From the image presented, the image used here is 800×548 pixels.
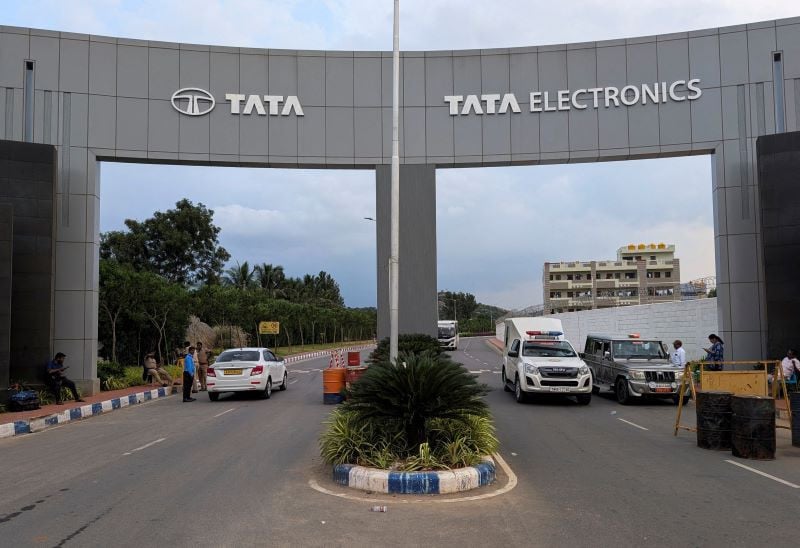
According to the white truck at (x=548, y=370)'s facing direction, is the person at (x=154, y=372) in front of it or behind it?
behind

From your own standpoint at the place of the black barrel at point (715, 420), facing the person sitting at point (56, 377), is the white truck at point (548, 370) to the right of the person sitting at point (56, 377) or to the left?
right

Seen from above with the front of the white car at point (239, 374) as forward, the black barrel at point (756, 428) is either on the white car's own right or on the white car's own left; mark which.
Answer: on the white car's own right

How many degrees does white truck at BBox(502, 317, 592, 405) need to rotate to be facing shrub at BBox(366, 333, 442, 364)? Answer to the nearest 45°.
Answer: approximately 135° to its right

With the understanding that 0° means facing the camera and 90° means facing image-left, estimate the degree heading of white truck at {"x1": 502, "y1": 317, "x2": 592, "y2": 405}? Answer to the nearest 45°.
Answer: approximately 315°

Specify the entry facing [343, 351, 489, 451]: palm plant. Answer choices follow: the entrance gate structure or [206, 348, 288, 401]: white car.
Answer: the entrance gate structure

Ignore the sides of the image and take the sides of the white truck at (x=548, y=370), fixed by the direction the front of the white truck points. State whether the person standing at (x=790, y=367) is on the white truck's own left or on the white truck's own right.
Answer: on the white truck's own left

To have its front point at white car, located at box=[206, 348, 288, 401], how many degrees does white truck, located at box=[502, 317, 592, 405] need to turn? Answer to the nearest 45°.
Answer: approximately 135° to its right

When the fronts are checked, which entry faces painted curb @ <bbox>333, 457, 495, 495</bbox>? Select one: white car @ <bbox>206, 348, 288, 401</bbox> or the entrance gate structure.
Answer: the entrance gate structure

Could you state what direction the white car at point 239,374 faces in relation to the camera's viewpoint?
facing away from the viewer and to the right of the viewer

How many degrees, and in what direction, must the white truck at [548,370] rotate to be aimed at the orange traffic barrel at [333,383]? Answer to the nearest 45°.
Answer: approximately 135° to its right

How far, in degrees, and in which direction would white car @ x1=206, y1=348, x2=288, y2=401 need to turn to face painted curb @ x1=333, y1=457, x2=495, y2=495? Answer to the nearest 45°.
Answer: approximately 135° to its right

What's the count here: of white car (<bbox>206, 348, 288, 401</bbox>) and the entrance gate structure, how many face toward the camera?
1

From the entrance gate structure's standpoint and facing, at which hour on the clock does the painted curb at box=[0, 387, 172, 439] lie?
The painted curb is roughly at 2 o'clock from the entrance gate structure.
